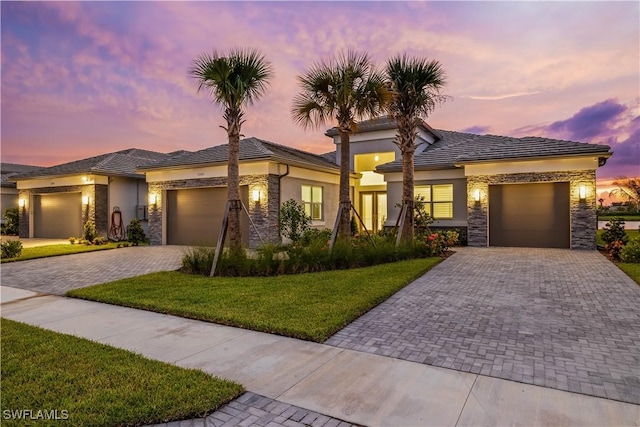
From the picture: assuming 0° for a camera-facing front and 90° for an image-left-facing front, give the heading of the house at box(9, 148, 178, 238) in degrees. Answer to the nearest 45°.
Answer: approximately 45°

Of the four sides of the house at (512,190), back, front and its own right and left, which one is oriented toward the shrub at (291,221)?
right

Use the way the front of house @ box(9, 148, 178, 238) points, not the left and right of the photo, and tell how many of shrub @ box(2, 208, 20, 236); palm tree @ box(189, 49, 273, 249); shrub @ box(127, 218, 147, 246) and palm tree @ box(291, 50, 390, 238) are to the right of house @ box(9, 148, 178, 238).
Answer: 1

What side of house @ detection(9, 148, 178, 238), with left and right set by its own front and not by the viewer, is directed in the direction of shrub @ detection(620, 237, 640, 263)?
left

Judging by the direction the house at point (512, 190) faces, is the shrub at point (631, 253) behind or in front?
in front

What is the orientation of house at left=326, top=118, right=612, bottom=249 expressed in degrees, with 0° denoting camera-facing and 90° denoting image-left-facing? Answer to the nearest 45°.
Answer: approximately 0°

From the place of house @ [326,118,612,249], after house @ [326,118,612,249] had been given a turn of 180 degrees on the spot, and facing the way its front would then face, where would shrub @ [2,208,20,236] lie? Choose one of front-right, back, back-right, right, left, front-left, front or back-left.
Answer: left

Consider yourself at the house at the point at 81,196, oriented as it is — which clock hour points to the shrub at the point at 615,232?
The shrub is roughly at 9 o'clock from the house.

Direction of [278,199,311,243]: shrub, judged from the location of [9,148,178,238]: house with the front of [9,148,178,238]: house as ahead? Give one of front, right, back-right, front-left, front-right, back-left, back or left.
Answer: left

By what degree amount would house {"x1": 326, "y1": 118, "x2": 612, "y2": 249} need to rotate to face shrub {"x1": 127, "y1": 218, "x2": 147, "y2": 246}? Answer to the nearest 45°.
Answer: approximately 90° to its right

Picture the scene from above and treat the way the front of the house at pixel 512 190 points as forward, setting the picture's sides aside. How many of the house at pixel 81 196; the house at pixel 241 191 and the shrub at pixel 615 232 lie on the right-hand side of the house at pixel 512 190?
2

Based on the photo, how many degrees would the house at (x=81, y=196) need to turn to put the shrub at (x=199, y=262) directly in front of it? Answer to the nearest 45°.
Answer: approximately 45° to its left

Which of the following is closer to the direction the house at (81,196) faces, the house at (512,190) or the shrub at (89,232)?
the shrub

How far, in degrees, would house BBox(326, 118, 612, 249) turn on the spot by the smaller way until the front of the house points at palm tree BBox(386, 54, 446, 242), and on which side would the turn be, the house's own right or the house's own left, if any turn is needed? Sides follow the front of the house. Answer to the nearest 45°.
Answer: approximately 45° to the house's own right

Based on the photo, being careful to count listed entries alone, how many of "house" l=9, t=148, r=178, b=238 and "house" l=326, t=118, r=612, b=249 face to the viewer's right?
0

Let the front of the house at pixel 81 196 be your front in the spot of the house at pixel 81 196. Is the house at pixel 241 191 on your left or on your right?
on your left
